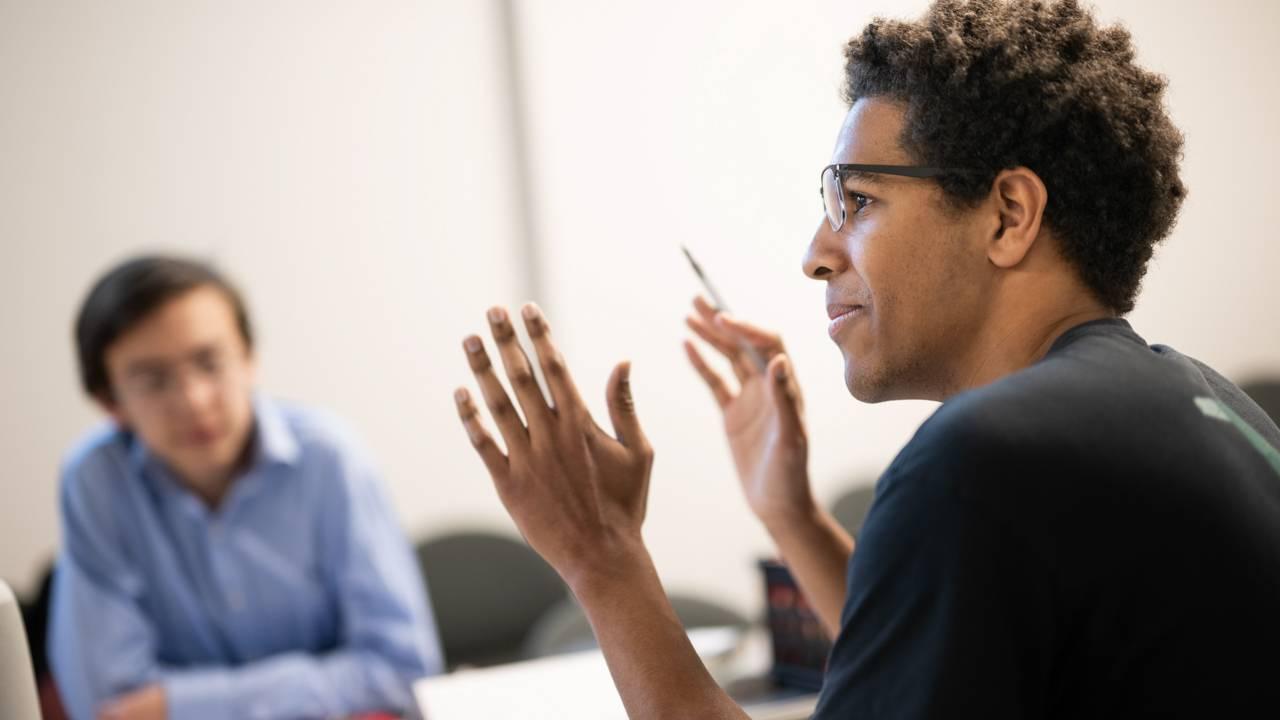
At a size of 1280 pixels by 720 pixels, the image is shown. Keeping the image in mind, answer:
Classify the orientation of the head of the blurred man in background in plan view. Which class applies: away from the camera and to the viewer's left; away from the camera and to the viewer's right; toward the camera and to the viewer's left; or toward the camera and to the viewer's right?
toward the camera and to the viewer's right

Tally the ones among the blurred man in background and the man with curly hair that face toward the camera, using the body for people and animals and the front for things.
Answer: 1

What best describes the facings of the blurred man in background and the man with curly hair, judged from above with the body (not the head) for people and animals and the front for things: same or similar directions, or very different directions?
very different directions

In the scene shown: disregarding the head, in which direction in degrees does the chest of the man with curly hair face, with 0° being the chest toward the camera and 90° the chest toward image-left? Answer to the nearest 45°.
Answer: approximately 135°

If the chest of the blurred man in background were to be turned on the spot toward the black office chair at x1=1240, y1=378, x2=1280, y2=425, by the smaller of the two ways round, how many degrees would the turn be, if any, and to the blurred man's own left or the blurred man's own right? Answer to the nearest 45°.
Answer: approximately 90° to the blurred man's own left

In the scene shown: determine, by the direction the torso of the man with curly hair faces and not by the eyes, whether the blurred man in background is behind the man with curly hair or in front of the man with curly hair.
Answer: in front

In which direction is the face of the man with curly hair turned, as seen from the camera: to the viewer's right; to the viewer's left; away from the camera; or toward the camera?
to the viewer's left

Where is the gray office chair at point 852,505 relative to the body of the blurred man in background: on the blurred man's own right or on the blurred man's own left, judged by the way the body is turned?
on the blurred man's own left

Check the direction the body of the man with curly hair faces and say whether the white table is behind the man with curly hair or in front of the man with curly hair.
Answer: in front

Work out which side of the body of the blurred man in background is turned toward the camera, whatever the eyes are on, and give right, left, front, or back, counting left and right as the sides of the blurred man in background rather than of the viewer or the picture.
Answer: front
